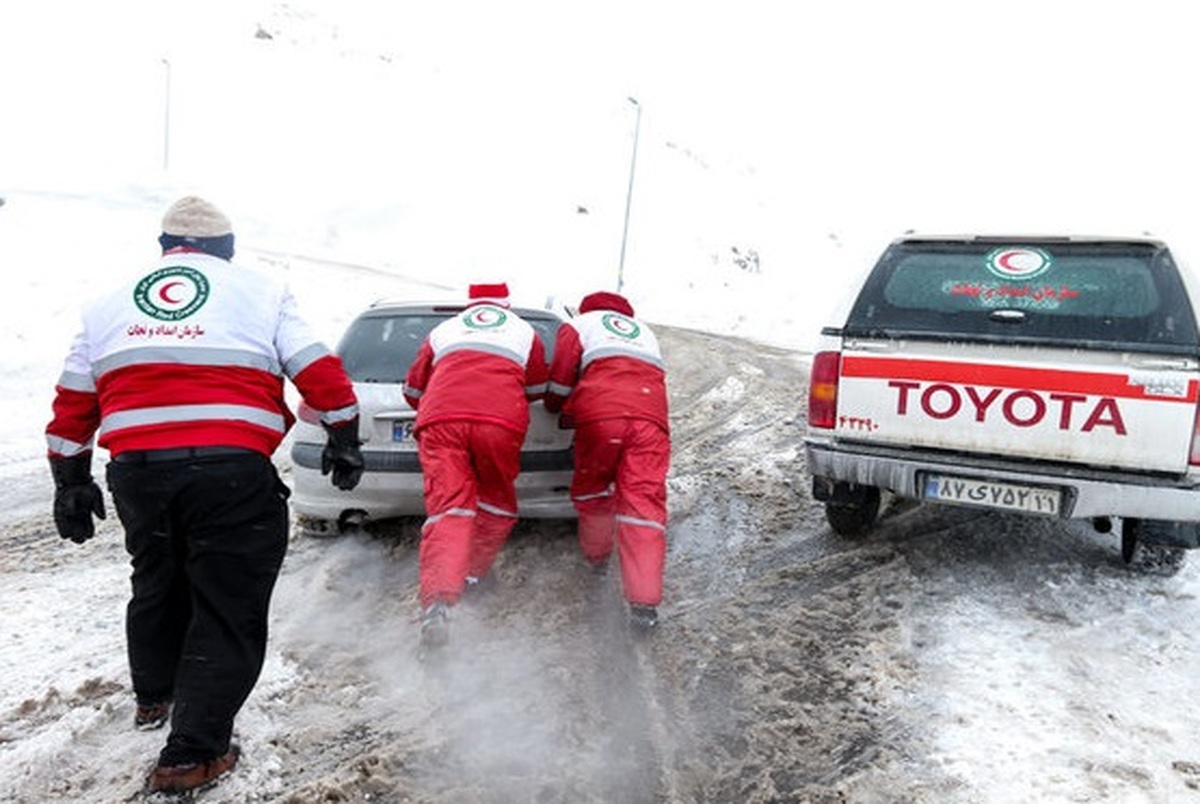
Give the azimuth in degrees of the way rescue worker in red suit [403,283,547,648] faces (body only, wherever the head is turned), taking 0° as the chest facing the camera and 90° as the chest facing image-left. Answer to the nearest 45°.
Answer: approximately 180°

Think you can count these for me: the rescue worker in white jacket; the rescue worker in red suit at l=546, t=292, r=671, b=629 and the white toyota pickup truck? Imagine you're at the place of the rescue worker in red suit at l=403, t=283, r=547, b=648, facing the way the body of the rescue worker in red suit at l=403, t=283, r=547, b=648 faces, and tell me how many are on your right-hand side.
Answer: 2

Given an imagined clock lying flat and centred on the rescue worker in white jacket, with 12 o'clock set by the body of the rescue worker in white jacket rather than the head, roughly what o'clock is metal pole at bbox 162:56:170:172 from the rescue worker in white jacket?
The metal pole is roughly at 12 o'clock from the rescue worker in white jacket.

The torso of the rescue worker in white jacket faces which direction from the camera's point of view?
away from the camera

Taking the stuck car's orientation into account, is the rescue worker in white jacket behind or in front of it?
behind

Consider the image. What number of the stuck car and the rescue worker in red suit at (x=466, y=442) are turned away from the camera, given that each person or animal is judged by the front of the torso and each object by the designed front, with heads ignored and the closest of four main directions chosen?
2

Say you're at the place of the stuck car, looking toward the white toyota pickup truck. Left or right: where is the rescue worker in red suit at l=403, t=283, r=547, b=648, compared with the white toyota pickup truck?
right

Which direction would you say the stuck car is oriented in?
away from the camera

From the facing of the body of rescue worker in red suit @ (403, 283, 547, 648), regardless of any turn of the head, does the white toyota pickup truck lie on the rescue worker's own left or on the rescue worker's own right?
on the rescue worker's own right

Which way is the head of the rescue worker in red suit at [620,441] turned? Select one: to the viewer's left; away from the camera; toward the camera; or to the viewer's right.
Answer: away from the camera

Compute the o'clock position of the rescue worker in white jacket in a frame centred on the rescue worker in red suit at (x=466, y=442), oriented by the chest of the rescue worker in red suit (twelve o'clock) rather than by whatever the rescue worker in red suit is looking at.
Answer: The rescue worker in white jacket is roughly at 7 o'clock from the rescue worker in red suit.

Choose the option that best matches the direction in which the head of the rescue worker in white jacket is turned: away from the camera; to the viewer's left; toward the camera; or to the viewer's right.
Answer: away from the camera

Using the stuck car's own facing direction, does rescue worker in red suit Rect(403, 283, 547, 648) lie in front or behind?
behind

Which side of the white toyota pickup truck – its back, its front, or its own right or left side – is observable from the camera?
back
